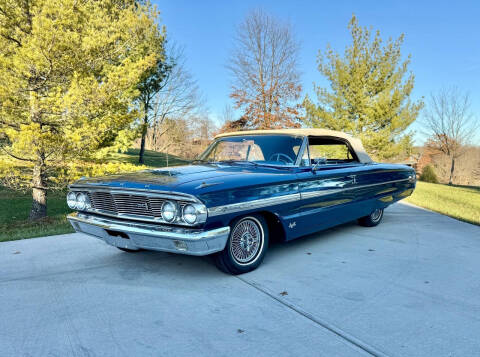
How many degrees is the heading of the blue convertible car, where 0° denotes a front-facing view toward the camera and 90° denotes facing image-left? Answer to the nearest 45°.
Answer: approximately 45°

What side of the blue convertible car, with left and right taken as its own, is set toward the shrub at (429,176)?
back

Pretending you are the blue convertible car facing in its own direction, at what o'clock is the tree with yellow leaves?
The tree with yellow leaves is roughly at 3 o'clock from the blue convertible car.
